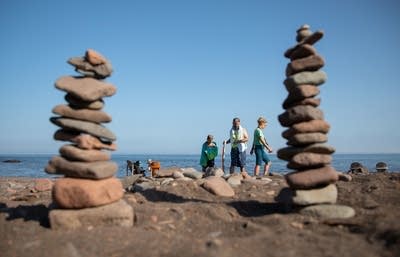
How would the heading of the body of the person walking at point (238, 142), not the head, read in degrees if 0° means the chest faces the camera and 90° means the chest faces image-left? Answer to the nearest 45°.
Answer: approximately 0°

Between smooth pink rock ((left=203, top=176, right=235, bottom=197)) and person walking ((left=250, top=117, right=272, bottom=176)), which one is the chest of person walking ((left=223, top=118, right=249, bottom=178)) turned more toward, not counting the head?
the smooth pink rock

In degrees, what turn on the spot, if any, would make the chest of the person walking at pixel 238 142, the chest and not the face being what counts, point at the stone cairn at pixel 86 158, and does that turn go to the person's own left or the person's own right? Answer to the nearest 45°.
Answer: approximately 45° to the person's own right

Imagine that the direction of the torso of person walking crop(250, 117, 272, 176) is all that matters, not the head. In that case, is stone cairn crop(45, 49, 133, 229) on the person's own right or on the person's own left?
on the person's own right

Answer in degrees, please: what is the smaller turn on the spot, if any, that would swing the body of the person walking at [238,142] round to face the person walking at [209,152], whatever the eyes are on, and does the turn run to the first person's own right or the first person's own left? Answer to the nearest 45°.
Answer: approximately 135° to the first person's own right

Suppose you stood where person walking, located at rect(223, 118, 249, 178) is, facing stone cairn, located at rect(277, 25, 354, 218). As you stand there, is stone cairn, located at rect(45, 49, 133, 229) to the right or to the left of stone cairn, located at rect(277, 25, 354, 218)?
right

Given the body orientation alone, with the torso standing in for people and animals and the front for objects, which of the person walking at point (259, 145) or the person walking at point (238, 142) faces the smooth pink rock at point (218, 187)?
the person walking at point (238, 142)
